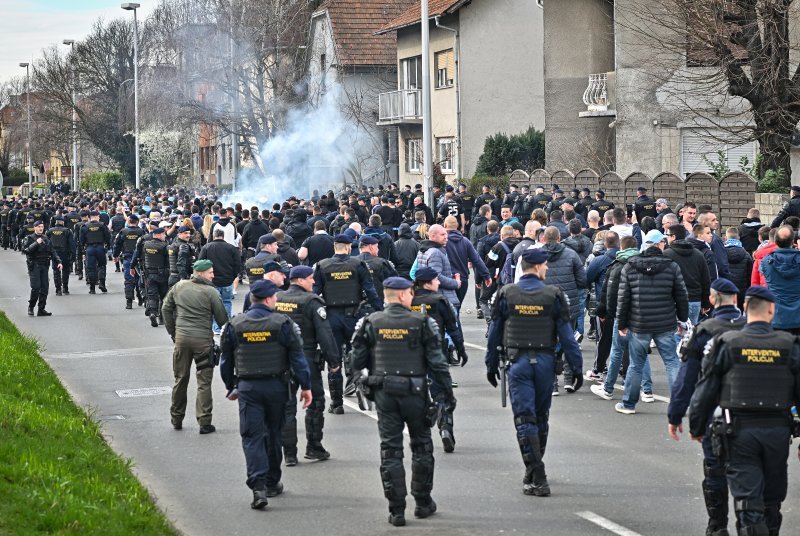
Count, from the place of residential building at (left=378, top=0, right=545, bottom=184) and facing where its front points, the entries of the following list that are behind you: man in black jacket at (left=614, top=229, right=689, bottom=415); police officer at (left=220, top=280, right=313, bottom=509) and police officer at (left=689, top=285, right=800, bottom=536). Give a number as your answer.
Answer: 0

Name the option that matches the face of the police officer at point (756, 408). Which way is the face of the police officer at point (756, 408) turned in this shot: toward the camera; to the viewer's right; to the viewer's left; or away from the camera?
away from the camera

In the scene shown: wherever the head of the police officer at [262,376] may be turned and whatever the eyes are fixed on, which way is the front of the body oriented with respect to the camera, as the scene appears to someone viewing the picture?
away from the camera

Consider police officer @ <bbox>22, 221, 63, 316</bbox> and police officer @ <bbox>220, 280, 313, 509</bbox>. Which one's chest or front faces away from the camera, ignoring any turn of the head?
police officer @ <bbox>220, 280, 313, 509</bbox>

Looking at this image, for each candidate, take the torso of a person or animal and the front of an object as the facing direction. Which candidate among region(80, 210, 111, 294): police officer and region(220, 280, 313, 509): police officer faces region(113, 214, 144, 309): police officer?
region(220, 280, 313, 509): police officer

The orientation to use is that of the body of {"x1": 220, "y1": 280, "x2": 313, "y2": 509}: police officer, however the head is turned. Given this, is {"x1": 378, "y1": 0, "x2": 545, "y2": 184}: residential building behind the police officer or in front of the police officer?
in front

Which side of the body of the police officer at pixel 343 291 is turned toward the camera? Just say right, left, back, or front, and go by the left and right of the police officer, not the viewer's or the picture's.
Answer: back

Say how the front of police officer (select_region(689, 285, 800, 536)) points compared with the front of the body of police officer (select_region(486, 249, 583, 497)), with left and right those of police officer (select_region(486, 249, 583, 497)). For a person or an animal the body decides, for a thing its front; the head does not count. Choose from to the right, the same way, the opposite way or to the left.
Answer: the same way

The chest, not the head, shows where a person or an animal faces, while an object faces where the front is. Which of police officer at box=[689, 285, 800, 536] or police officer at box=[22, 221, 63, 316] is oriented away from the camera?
police officer at box=[689, 285, 800, 536]

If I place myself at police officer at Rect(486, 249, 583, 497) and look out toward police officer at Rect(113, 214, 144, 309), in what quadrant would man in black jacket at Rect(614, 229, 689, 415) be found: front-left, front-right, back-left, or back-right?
front-right

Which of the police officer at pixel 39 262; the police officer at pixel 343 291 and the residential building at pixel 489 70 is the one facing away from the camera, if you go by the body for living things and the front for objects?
the police officer at pixel 343 291

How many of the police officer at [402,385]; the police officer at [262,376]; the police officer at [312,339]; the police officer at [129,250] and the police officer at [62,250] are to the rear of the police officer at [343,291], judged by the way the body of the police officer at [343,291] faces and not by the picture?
3

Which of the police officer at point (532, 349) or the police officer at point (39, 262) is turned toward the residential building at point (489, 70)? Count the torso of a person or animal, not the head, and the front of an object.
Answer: the police officer at point (532, 349)

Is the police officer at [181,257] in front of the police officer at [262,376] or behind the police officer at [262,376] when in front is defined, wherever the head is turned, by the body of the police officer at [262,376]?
in front

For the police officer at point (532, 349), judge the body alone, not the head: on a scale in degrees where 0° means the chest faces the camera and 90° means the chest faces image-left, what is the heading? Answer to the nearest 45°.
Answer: approximately 180°

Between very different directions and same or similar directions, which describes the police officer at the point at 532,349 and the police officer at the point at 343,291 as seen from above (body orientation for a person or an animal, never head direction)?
same or similar directions

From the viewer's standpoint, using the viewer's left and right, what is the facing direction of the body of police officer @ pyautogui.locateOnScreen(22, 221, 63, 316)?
facing the viewer and to the right of the viewer
